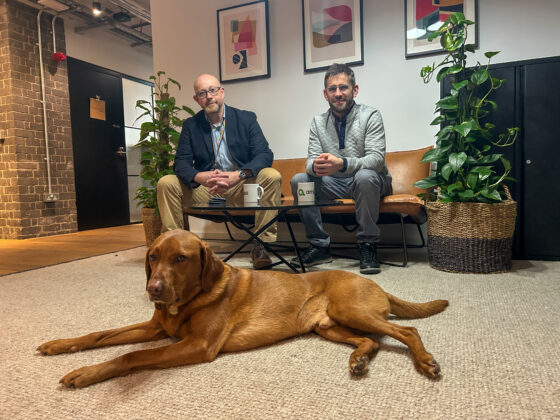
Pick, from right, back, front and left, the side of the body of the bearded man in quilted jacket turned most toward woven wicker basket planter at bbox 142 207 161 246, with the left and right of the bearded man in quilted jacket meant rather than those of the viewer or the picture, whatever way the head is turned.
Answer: right

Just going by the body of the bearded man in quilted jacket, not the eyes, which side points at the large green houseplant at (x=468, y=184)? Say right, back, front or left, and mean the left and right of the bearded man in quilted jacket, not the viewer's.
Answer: left

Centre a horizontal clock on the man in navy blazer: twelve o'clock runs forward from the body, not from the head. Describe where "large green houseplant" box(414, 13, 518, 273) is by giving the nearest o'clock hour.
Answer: The large green houseplant is roughly at 10 o'clock from the man in navy blazer.

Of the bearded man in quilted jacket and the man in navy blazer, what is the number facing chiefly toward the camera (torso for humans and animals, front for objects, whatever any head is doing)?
2

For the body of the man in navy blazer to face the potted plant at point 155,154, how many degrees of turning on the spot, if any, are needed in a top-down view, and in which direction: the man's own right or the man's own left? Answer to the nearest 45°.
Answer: approximately 135° to the man's own right

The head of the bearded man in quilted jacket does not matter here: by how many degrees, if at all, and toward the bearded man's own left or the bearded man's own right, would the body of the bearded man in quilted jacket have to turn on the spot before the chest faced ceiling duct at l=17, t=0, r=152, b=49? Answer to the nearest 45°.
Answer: approximately 135° to the bearded man's own right

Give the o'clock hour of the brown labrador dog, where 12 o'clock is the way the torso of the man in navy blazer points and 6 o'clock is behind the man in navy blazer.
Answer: The brown labrador dog is roughly at 12 o'clock from the man in navy blazer.
